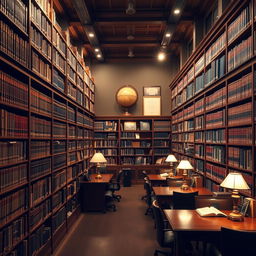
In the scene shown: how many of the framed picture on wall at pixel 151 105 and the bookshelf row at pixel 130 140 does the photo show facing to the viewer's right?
0

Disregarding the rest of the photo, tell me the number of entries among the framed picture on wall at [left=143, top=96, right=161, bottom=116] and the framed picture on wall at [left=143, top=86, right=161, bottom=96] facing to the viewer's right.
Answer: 0

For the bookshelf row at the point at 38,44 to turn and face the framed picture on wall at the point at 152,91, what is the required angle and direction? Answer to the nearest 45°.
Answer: approximately 90° to its left

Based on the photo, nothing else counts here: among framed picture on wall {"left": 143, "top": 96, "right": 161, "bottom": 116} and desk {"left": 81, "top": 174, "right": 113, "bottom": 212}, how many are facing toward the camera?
1

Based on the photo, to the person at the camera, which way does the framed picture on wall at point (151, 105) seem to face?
facing the viewer

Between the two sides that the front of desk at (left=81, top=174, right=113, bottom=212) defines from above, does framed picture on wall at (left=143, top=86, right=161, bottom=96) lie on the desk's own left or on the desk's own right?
on the desk's own left

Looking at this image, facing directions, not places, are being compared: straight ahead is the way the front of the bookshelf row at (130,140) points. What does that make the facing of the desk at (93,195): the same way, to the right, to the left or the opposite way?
to the left

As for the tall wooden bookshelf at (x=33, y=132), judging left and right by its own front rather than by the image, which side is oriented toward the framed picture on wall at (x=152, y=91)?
left

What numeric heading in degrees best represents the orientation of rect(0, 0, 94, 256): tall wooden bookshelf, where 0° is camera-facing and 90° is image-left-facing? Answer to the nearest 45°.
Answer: approximately 315°

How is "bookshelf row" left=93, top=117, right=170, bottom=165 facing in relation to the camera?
toward the camera

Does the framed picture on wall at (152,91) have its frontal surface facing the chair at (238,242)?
yes

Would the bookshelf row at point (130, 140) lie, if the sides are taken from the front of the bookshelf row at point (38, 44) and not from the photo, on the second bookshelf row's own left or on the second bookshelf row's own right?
on the second bookshelf row's own left

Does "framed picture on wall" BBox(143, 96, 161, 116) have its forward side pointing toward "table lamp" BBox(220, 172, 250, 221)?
yes

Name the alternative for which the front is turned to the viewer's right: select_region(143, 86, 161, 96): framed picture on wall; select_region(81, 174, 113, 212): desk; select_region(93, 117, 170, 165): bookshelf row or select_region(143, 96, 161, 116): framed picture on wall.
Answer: the desk

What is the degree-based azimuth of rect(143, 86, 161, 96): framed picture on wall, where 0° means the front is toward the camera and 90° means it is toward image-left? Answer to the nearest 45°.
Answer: approximately 0°
